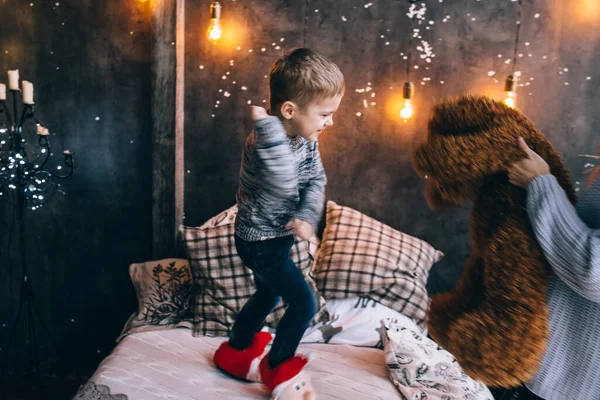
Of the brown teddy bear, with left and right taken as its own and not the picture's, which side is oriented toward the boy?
front

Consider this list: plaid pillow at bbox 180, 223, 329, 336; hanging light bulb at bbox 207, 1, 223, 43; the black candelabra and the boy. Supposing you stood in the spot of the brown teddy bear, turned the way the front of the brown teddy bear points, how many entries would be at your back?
0

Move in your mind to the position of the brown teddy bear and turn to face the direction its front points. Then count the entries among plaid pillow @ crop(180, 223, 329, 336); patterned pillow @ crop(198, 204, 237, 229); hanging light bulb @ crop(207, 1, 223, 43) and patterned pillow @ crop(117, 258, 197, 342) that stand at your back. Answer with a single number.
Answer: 0

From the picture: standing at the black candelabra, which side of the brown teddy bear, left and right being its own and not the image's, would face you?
front

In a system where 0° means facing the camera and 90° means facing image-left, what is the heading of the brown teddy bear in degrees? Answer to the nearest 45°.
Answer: approximately 90°

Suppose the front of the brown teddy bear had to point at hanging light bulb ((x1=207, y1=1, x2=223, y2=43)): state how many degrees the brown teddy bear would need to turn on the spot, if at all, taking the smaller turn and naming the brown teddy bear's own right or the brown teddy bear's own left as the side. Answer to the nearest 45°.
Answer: approximately 45° to the brown teddy bear's own right

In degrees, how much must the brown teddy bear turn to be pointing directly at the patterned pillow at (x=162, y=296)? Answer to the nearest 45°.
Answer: approximately 45° to its right

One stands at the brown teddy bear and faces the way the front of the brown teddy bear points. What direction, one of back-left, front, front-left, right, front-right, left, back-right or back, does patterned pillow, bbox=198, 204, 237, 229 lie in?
front-right

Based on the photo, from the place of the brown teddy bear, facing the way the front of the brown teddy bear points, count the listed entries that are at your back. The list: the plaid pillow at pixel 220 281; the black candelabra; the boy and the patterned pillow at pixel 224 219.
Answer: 0

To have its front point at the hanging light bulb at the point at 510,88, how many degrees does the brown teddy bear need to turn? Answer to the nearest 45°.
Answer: approximately 90° to its right

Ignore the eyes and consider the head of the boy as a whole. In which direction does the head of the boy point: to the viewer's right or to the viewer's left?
to the viewer's right

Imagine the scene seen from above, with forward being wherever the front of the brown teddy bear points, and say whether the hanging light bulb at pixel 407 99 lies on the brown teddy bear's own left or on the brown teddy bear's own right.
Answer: on the brown teddy bear's own right

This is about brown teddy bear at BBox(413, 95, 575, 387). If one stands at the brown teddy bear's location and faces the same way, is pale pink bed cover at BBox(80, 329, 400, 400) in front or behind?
in front

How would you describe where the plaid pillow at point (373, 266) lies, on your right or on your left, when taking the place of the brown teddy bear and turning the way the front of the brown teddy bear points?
on your right
